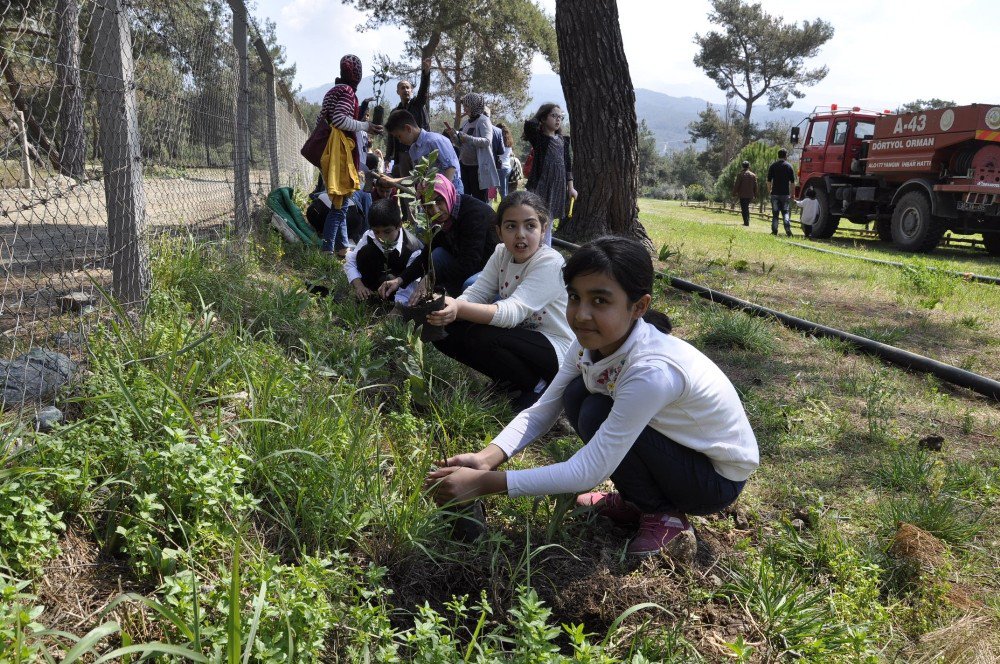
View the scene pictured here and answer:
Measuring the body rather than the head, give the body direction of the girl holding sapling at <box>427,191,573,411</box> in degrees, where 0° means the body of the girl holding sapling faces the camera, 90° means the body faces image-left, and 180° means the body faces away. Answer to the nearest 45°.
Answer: approximately 45°

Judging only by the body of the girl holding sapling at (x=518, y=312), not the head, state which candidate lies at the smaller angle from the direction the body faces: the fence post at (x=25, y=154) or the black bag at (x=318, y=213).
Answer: the fence post

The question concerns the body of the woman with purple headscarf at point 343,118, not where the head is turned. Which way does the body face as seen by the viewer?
to the viewer's right

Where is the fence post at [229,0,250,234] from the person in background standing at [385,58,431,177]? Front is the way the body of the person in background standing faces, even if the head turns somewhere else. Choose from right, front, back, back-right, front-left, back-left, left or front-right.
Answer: front-right

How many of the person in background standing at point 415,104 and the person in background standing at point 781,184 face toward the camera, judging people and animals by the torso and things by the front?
1

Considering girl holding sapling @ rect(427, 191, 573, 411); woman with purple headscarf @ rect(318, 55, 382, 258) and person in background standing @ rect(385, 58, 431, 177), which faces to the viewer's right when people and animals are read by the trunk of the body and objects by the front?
the woman with purple headscarf

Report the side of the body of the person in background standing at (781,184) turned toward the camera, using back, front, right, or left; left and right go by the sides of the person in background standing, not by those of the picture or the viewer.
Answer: back
